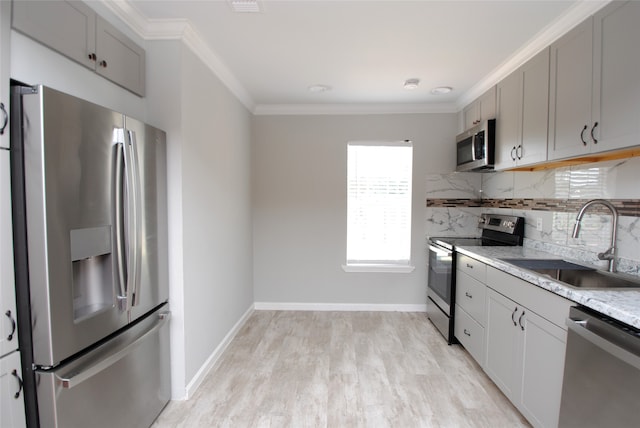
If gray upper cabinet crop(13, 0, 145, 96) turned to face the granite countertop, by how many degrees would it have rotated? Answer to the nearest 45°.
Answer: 0° — it already faces it

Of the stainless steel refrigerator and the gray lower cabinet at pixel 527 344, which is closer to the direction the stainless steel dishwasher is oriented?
the stainless steel refrigerator

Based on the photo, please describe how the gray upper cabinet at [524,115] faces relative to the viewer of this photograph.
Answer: facing the viewer and to the left of the viewer

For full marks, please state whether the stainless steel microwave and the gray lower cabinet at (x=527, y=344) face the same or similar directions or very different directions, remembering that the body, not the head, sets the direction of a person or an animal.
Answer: same or similar directions

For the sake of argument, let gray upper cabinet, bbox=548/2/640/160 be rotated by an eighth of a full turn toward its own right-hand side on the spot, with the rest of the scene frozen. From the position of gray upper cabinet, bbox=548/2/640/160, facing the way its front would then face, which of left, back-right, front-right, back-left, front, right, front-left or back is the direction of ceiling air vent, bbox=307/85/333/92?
front

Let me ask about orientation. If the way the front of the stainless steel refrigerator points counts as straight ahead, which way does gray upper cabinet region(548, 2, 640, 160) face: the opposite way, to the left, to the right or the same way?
the opposite way

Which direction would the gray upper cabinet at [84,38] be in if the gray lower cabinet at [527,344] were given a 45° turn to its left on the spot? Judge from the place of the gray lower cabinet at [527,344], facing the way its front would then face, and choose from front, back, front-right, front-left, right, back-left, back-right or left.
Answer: front-right

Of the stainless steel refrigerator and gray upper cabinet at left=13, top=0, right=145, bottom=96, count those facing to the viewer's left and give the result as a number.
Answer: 0

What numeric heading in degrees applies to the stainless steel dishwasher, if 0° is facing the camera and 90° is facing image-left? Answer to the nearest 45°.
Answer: approximately 45°

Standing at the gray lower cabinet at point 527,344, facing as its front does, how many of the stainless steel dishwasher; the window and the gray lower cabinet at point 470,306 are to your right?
2
